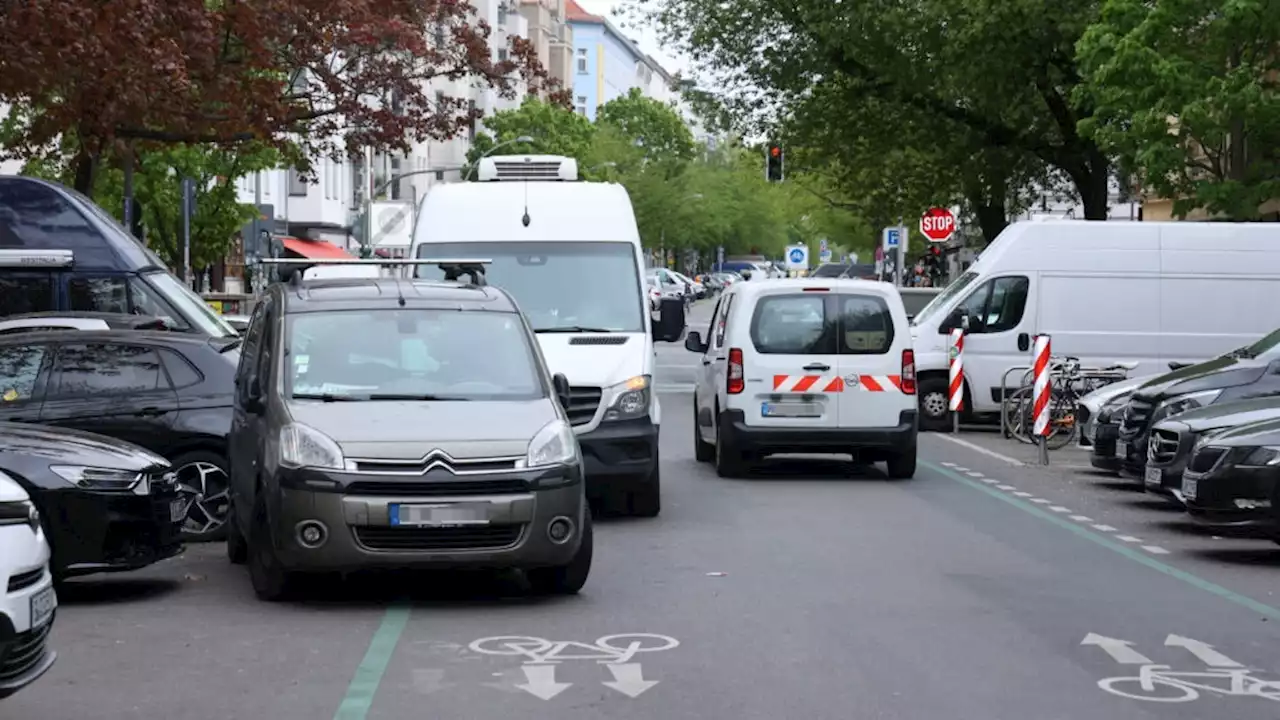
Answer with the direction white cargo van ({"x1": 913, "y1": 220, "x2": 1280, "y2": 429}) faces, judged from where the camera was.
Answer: facing to the left of the viewer

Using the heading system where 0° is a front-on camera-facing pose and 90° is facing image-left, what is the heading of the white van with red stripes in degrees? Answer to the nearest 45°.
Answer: approximately 180°

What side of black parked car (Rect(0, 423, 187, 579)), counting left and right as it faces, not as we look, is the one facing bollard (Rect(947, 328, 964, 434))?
left

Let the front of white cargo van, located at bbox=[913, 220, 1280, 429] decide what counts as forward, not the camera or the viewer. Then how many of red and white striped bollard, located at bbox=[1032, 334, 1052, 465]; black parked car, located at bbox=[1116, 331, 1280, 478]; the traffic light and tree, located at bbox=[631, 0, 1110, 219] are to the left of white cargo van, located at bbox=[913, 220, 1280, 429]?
2
